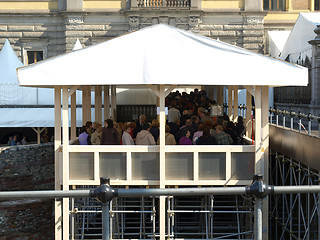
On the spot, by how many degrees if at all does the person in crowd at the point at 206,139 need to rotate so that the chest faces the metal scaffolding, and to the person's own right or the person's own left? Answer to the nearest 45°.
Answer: approximately 45° to the person's own right
